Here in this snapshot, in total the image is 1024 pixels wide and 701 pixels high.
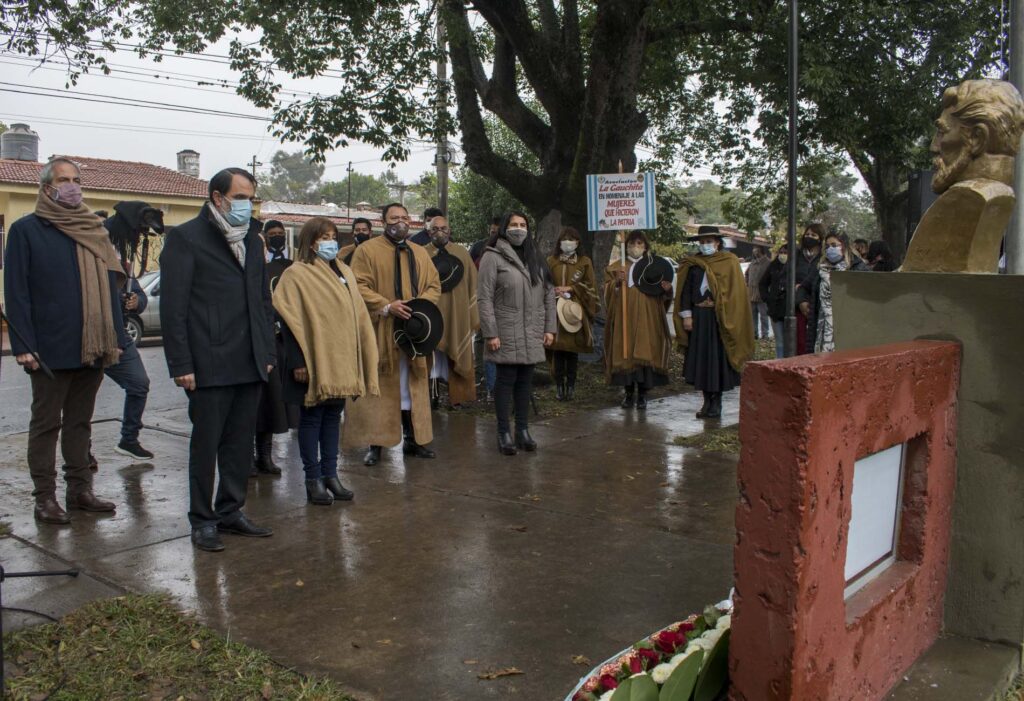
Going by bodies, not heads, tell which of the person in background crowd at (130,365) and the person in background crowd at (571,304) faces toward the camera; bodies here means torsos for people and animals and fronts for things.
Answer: the person in background crowd at (571,304)

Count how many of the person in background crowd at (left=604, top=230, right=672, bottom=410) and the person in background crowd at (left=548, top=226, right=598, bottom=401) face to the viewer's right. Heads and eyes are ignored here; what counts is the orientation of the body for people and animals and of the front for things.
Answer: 0

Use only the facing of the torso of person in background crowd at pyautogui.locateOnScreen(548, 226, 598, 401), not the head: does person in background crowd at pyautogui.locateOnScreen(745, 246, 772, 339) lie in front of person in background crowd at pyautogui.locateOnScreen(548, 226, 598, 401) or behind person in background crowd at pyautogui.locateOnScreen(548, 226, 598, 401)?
behind

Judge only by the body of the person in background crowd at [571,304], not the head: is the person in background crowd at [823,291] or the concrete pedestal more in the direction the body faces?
the concrete pedestal

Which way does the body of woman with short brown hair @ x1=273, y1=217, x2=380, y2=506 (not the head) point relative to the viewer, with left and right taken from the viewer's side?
facing the viewer and to the right of the viewer

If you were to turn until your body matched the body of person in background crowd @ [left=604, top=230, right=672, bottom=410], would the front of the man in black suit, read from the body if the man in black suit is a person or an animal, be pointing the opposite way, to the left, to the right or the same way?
to the left

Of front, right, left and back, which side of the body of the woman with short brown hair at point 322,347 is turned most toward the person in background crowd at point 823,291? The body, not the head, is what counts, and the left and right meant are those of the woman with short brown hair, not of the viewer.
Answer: left

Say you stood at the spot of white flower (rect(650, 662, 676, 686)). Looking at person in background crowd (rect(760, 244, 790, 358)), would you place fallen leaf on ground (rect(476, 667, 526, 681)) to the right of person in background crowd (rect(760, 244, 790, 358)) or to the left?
left

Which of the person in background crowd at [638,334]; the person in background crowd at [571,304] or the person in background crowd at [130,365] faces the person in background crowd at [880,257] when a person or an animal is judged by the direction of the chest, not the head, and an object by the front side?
the person in background crowd at [130,365]

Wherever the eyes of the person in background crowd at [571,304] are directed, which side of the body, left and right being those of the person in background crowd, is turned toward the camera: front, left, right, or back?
front

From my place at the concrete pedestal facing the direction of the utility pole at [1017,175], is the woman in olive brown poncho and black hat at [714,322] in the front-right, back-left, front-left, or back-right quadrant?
front-left

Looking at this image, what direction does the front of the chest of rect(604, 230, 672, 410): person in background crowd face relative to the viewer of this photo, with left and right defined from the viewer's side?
facing the viewer

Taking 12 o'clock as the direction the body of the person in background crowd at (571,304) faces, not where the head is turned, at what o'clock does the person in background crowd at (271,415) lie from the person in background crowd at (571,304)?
the person in background crowd at (271,415) is roughly at 1 o'clock from the person in background crowd at (571,304).

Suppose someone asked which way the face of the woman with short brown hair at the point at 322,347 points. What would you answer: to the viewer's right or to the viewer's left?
to the viewer's right
